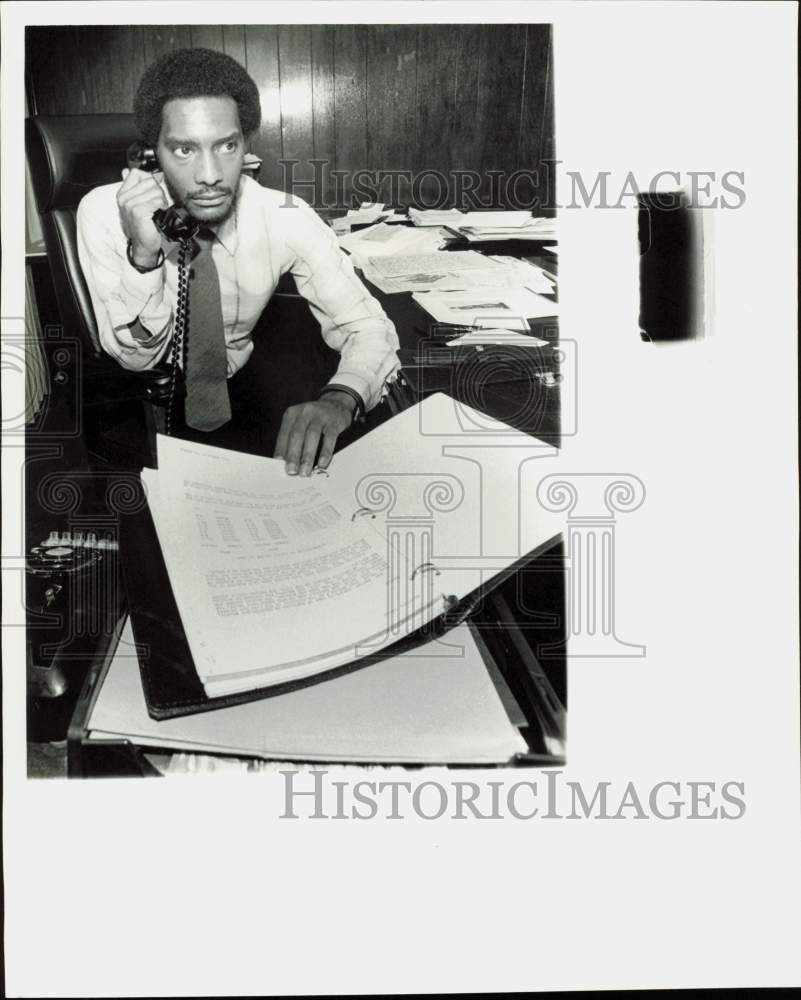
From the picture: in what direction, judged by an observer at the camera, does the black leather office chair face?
facing the viewer and to the right of the viewer

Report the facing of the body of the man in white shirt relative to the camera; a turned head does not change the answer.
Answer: toward the camera

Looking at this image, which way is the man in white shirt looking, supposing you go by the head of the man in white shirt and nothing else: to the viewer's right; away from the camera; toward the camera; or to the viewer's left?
toward the camera
